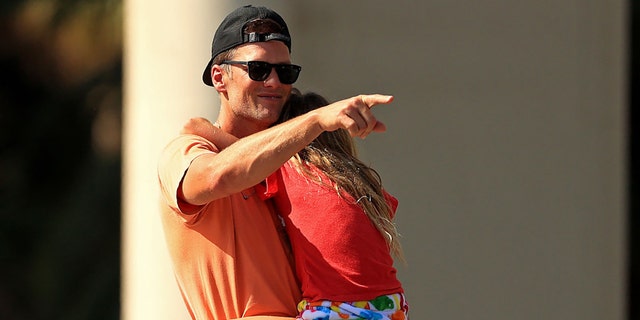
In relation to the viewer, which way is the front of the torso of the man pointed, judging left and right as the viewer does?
facing the viewer and to the right of the viewer

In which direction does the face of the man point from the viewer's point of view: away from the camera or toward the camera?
toward the camera

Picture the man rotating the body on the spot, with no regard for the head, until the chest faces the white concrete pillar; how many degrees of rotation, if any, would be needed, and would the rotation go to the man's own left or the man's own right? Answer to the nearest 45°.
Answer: approximately 135° to the man's own left
